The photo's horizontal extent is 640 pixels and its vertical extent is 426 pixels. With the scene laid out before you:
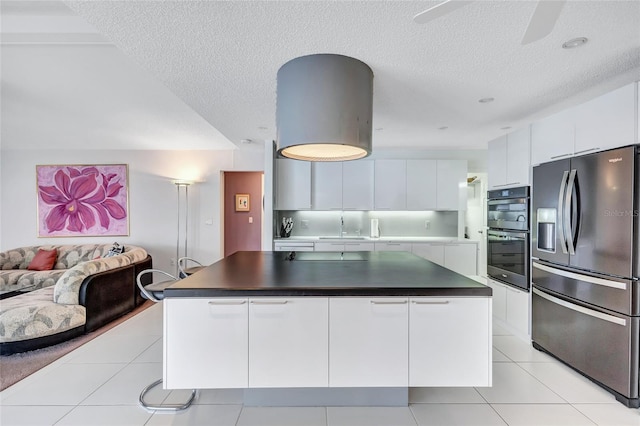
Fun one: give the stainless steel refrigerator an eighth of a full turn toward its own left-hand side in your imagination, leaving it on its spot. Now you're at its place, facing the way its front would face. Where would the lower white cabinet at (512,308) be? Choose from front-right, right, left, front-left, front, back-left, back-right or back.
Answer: back-right

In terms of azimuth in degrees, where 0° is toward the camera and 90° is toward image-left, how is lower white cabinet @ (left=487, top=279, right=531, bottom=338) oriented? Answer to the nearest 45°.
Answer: approximately 45°

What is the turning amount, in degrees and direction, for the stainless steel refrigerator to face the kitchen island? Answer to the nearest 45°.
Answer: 0° — it already faces it

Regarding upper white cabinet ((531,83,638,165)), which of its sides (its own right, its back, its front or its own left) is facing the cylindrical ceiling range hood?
front

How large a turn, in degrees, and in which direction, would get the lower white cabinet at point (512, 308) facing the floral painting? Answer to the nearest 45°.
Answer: approximately 45° to its right

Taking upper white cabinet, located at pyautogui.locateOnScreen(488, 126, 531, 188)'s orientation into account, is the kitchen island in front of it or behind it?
in front

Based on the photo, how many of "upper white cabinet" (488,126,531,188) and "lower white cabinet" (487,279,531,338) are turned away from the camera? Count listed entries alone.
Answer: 0

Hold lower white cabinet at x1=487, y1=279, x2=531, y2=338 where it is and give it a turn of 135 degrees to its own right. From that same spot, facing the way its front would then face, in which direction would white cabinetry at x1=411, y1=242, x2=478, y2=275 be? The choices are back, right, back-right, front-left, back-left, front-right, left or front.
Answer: front-left

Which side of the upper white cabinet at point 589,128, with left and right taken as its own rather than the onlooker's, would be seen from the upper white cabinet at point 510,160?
right

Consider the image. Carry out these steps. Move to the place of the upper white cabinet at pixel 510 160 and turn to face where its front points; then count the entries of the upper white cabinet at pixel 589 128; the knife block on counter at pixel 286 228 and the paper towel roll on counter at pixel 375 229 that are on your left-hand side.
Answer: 1

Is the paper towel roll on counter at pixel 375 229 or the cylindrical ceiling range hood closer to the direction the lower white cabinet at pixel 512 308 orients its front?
the cylindrical ceiling range hood

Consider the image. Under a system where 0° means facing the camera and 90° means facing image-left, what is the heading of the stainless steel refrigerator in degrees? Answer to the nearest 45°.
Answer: approximately 45°

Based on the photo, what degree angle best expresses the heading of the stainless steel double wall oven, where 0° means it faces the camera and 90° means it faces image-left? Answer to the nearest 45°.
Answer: approximately 45°

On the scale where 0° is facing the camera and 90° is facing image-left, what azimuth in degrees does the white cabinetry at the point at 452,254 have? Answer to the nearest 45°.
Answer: approximately 0°
